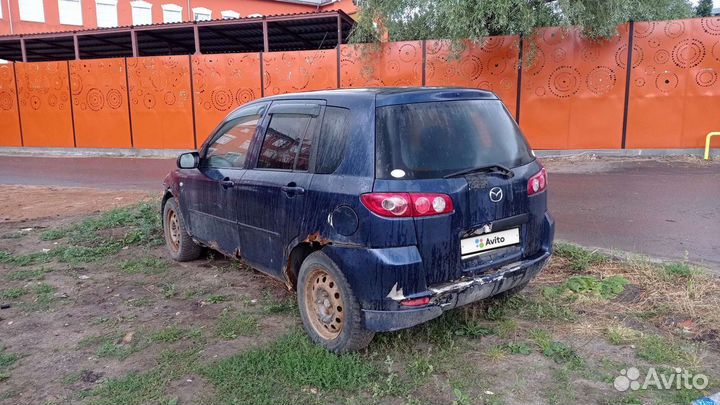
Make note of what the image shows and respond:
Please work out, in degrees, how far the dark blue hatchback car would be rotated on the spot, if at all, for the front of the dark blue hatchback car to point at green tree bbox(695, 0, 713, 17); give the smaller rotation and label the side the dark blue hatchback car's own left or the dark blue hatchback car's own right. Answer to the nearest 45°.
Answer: approximately 90° to the dark blue hatchback car's own right

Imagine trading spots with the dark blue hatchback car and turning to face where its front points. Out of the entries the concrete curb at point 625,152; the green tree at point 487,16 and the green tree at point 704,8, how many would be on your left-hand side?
0

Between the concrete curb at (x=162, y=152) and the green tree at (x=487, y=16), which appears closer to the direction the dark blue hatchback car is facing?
the concrete curb

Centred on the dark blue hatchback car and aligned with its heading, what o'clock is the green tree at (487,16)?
The green tree is roughly at 2 o'clock from the dark blue hatchback car.

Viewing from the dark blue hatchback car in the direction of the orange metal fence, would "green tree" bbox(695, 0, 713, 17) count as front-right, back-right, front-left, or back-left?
front-right

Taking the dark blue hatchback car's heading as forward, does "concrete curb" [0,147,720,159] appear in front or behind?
in front

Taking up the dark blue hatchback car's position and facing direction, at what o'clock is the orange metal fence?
The orange metal fence is roughly at 2 o'clock from the dark blue hatchback car.

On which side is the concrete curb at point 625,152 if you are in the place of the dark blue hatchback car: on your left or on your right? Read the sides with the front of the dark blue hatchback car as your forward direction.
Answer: on your right

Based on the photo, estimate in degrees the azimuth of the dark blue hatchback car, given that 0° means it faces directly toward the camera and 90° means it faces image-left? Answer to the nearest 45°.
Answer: approximately 135°

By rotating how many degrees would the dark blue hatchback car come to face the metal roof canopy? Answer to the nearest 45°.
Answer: approximately 45° to its right
